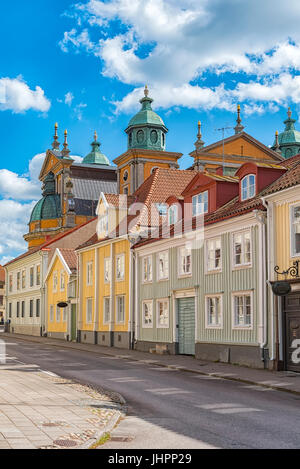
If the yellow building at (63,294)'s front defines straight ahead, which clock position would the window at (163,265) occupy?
The window is roughly at 10 o'clock from the yellow building.

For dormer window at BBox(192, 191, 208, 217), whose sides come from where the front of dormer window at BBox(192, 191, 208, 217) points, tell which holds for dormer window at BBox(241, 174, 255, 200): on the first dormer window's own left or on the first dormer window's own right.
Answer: on the first dormer window's own left

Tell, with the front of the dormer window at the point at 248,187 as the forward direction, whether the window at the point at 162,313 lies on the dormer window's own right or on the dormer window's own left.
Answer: on the dormer window's own right

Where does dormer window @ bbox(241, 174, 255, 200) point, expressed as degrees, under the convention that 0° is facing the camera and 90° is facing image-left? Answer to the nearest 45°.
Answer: approximately 45°

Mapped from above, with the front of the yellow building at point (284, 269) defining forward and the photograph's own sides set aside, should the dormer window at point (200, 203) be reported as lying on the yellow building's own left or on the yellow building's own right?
on the yellow building's own right

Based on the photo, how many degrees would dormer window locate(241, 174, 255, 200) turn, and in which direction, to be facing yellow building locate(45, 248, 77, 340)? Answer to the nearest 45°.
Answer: approximately 90° to its right

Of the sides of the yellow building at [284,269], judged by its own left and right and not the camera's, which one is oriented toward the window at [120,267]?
right

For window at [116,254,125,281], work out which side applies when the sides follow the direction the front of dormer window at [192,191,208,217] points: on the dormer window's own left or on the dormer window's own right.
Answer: on the dormer window's own right

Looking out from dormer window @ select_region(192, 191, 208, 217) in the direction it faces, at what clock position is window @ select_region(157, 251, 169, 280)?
The window is roughly at 3 o'clock from the dormer window.

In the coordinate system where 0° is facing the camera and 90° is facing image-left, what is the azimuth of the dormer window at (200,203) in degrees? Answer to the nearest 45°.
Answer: approximately 45°

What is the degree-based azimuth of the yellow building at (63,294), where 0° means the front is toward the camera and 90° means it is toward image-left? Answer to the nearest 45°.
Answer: approximately 45°

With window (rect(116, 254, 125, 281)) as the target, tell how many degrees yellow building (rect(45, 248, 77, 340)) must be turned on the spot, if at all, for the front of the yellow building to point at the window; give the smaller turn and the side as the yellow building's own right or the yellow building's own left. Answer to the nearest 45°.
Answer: approximately 45° to the yellow building's own left

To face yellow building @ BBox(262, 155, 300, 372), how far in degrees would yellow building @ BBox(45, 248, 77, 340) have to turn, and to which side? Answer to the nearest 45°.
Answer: approximately 45° to its left
